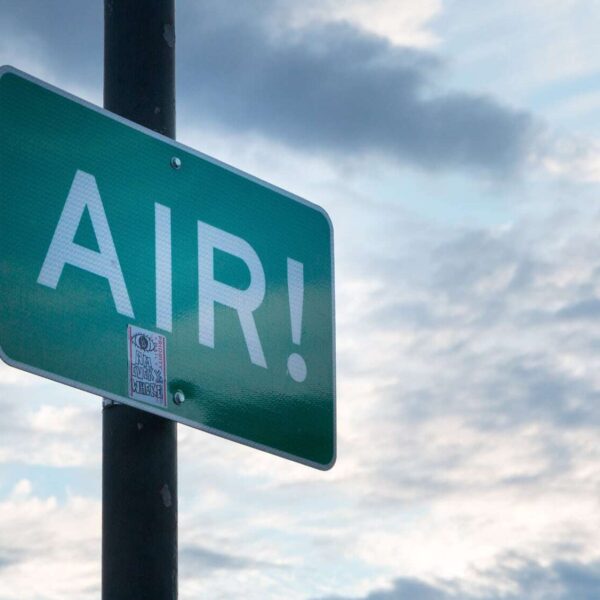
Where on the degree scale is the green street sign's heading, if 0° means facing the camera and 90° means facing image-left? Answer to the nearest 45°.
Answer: approximately 315°
